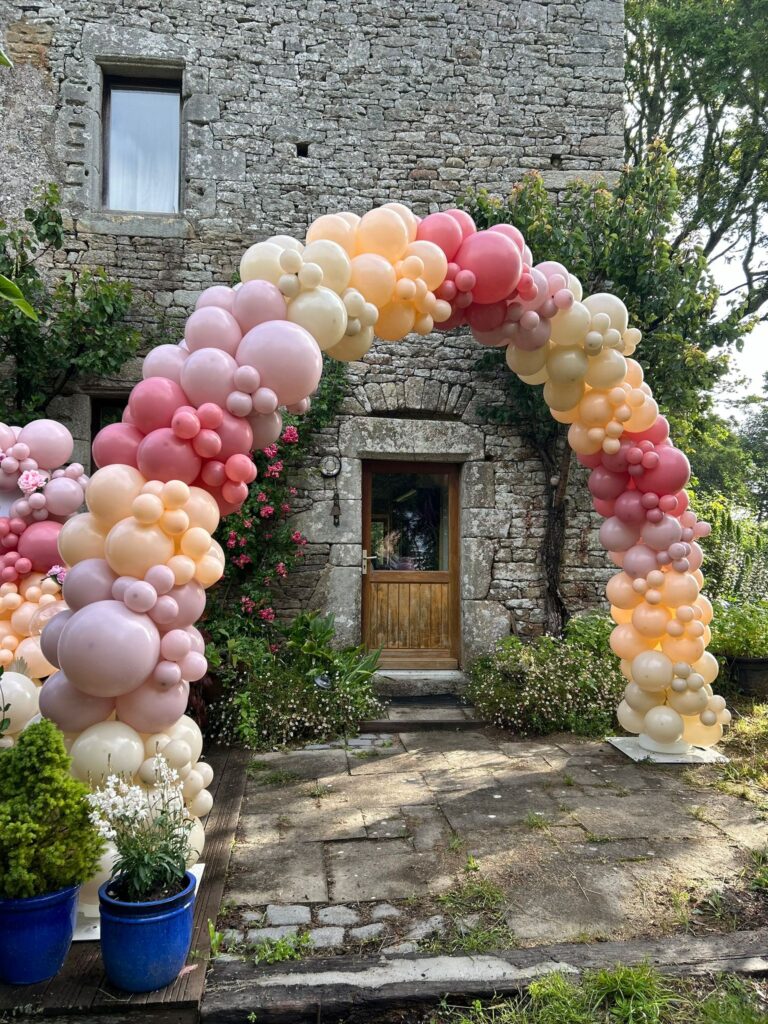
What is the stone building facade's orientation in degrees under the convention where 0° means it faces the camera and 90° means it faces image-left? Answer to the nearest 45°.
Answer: approximately 0°
